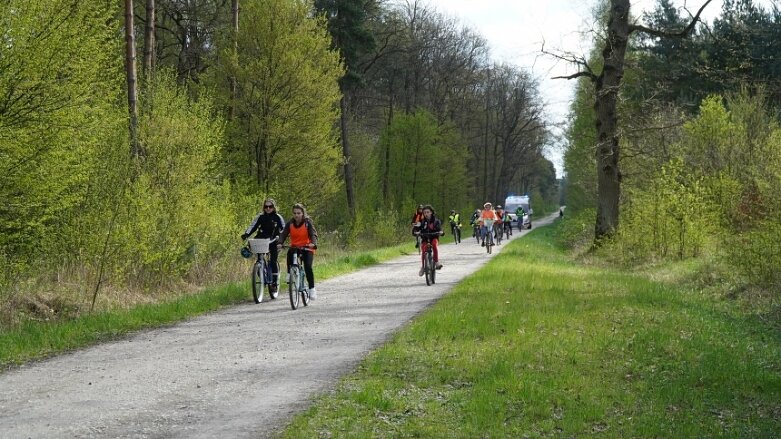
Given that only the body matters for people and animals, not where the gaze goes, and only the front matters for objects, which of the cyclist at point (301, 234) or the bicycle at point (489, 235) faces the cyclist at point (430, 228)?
the bicycle

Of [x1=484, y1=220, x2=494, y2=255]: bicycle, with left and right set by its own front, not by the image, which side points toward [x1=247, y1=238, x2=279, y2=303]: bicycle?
front

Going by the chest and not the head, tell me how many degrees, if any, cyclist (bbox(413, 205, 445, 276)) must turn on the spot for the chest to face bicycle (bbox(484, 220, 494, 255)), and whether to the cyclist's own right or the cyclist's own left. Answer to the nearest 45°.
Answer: approximately 180°

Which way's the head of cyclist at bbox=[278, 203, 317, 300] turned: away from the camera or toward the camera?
toward the camera

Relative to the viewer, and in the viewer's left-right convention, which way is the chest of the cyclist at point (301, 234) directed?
facing the viewer and to the left of the viewer

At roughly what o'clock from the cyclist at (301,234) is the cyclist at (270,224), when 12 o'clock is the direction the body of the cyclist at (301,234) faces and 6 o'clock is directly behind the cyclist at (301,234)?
the cyclist at (270,224) is roughly at 3 o'clock from the cyclist at (301,234).

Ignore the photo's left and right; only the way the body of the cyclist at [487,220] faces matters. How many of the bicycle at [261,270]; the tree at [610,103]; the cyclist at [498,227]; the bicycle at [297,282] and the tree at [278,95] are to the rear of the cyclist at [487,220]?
1

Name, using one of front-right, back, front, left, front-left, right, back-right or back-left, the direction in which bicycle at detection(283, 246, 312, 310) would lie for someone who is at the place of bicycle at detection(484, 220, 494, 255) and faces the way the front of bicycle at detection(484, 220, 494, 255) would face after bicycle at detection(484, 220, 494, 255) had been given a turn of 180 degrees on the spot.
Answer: back

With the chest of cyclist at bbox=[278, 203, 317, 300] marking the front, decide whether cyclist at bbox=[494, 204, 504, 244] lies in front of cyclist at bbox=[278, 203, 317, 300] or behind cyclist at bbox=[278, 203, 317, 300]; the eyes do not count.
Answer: behind

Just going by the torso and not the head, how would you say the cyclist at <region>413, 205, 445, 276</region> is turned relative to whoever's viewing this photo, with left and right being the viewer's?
facing the viewer

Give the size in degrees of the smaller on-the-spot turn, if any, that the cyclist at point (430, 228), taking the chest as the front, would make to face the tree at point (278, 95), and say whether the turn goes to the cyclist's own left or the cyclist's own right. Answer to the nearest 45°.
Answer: approximately 135° to the cyclist's own right

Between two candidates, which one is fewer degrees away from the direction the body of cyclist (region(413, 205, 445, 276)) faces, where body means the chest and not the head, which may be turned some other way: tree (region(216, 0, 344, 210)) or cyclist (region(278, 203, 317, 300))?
the cyclist

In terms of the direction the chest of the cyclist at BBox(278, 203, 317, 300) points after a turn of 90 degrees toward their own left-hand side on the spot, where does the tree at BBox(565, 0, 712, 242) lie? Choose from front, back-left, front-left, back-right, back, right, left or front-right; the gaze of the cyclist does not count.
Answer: left

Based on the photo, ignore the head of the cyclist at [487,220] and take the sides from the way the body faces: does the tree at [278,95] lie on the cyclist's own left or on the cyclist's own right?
on the cyclist's own right

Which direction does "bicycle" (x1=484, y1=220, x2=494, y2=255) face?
toward the camera
